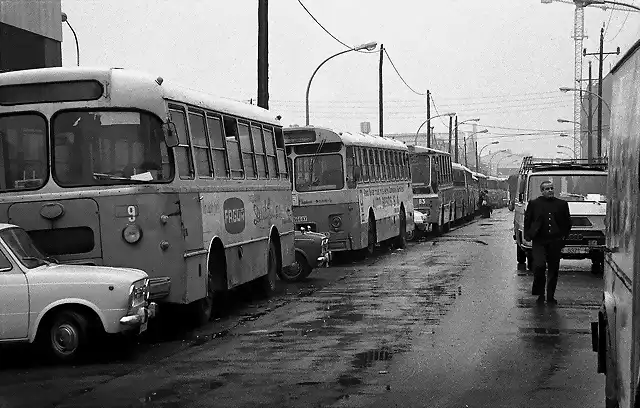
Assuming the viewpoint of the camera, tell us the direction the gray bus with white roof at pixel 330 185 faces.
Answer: facing the viewer and to the left of the viewer

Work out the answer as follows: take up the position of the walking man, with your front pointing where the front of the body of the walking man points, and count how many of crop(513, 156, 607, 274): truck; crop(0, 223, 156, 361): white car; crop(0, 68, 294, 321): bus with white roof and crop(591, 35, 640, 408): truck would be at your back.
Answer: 1

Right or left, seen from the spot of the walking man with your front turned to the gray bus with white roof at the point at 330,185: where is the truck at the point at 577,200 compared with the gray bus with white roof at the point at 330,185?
right

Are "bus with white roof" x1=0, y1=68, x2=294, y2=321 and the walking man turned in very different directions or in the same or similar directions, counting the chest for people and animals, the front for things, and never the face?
same or similar directions

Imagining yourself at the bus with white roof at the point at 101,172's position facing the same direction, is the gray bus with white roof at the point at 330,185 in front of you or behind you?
behind

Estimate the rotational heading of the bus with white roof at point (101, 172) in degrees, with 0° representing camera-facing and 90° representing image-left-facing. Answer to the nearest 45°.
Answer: approximately 45°

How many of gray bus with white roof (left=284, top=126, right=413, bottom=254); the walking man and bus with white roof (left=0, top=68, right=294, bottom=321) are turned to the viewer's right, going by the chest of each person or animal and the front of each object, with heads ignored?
0

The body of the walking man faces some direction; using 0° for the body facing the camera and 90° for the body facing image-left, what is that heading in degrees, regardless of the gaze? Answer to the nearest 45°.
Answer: approximately 0°

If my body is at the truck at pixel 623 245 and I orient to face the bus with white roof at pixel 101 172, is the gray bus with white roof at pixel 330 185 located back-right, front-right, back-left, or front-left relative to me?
front-right
